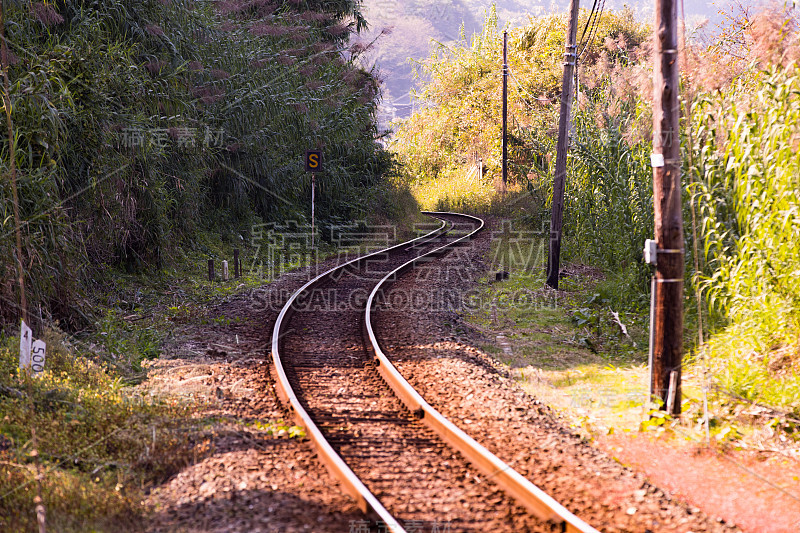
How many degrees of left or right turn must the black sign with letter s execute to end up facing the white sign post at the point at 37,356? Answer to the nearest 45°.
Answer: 0° — it already faces it

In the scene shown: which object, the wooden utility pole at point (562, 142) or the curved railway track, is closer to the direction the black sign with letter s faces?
the curved railway track

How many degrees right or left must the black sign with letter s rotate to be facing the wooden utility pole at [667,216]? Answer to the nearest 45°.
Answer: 0° — it already faces it

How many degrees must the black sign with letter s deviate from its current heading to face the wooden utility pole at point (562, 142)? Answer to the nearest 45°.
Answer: approximately 45° to its left

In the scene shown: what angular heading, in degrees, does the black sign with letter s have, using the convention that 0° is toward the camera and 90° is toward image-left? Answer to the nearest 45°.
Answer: approximately 0°

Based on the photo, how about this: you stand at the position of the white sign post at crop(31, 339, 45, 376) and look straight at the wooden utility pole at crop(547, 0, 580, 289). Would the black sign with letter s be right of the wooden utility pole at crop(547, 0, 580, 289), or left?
left

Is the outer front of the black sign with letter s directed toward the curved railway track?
yes
